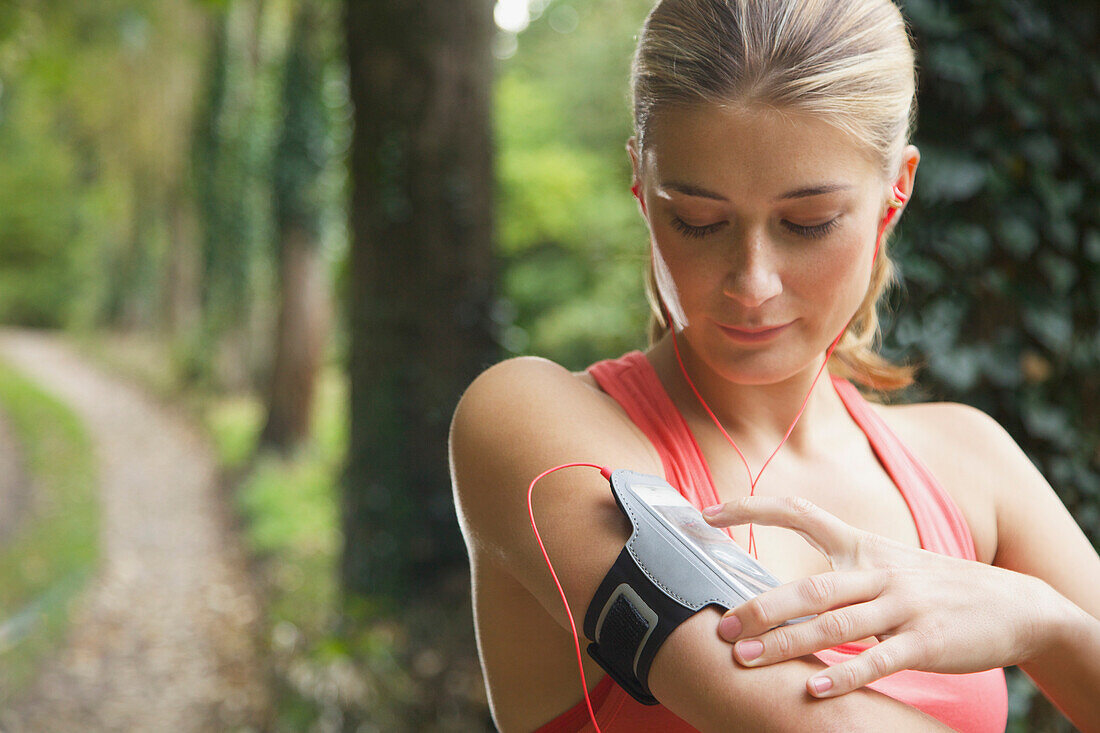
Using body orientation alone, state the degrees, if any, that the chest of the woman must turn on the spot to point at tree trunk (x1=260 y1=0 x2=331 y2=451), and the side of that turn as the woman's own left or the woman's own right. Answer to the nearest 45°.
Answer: approximately 135° to the woman's own right

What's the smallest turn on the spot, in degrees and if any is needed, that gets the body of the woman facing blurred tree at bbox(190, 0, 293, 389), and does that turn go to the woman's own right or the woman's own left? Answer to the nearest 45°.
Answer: approximately 135° to the woman's own right

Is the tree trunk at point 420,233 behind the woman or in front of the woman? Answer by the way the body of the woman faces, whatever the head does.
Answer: behind

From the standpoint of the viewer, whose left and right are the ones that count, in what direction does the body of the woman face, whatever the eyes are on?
facing the viewer

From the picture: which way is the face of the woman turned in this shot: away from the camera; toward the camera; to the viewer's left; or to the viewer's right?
toward the camera
